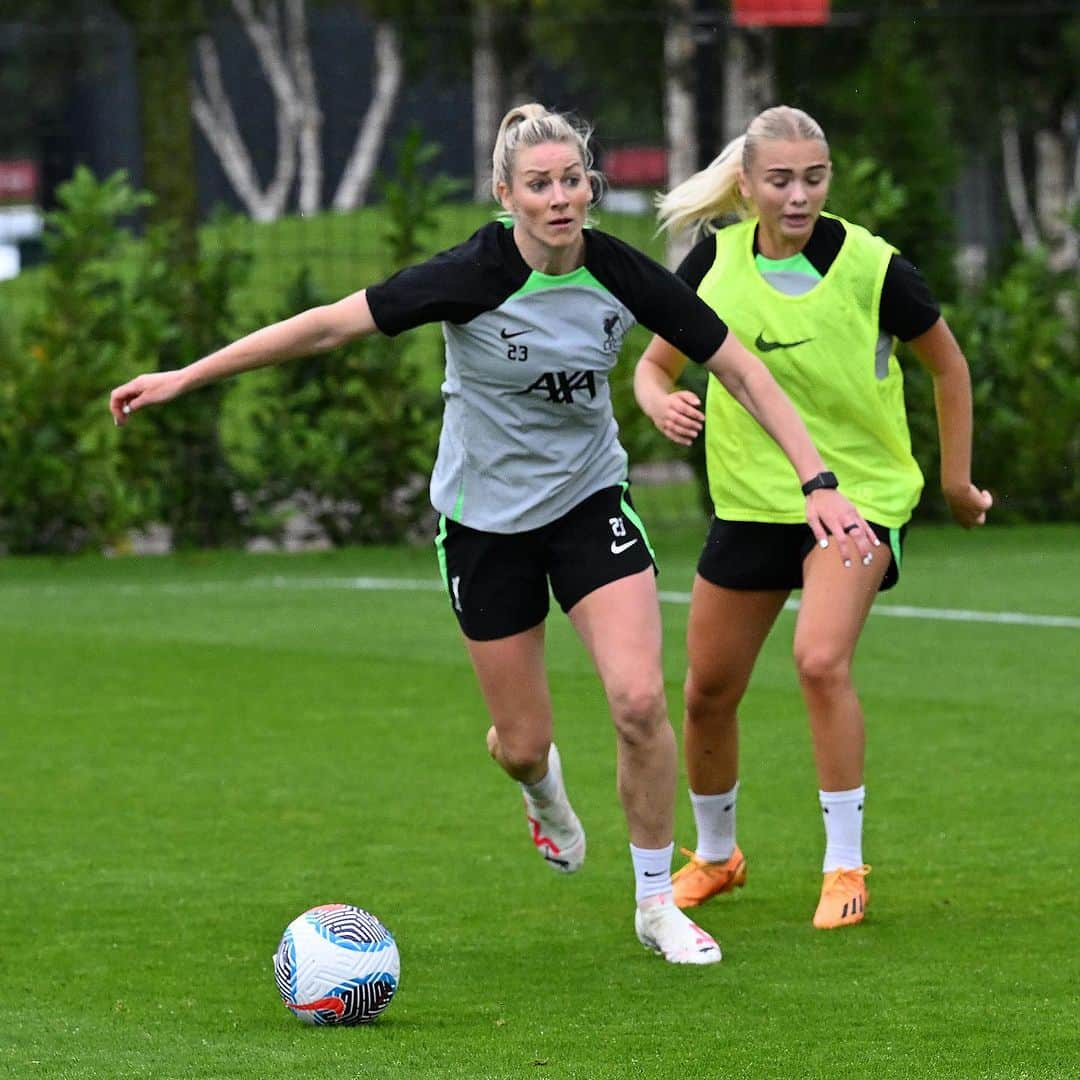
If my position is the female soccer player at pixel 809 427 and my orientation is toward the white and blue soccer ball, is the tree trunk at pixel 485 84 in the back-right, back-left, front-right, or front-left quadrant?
back-right

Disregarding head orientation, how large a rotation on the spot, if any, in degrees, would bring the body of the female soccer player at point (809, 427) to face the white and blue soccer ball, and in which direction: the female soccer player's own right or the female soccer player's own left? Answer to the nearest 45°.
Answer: approximately 45° to the female soccer player's own right

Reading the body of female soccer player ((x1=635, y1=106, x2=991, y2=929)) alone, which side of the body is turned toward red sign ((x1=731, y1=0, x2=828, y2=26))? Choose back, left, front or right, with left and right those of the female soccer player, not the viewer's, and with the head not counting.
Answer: back

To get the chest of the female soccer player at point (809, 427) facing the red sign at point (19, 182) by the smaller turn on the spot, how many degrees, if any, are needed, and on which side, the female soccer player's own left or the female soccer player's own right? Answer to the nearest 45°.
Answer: approximately 135° to the female soccer player's own right

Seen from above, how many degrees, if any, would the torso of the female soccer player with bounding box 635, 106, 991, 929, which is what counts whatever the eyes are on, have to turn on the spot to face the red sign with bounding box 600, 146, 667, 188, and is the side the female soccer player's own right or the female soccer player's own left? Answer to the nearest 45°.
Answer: approximately 180°

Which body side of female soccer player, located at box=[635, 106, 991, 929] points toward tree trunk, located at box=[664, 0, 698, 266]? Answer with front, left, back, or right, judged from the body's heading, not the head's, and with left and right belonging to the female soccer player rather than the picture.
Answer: back

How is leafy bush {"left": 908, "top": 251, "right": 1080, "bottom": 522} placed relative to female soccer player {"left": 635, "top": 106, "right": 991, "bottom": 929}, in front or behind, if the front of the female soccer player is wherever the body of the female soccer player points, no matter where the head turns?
behind

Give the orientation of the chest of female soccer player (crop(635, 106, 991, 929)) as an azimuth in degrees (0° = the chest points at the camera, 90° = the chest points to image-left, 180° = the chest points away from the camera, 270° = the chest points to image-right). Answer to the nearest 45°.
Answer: approximately 0°

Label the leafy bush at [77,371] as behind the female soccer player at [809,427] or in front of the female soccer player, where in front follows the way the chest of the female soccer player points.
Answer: behind

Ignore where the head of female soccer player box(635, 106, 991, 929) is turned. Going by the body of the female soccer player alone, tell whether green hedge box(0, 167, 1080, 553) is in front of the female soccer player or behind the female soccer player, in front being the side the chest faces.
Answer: behind

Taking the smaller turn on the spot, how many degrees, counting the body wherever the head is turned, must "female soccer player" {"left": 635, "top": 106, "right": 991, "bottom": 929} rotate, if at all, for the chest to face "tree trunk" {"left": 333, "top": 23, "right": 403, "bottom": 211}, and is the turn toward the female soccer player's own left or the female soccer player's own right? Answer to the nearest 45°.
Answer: approximately 180°

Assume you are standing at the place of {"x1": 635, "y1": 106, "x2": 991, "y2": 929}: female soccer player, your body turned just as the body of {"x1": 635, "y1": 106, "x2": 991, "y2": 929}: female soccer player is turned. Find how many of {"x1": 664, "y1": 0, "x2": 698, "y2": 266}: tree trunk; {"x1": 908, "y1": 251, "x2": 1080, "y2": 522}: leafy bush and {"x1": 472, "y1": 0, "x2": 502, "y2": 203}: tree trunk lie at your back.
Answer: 3

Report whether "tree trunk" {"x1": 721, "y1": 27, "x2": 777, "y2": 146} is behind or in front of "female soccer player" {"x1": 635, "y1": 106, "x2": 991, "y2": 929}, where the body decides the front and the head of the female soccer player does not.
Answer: behind

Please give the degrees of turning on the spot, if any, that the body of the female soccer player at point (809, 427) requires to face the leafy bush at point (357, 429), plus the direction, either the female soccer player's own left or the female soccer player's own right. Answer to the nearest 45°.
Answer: approximately 180°
